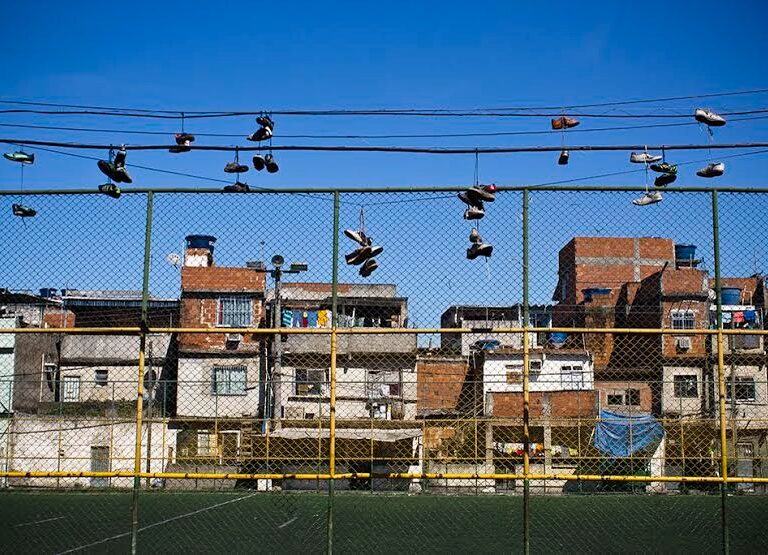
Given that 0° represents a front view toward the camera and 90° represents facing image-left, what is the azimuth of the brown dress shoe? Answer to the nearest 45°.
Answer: approximately 270°

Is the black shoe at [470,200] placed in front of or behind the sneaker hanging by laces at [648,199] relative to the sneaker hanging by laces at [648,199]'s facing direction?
in front

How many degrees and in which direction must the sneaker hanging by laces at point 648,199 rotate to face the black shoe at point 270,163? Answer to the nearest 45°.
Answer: approximately 45° to its right

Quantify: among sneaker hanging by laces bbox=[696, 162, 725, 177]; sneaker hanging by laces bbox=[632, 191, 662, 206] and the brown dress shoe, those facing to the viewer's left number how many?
2

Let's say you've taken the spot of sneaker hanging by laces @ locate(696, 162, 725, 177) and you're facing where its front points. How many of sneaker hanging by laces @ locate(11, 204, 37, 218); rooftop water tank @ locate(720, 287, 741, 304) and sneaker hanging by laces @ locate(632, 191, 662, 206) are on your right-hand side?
1

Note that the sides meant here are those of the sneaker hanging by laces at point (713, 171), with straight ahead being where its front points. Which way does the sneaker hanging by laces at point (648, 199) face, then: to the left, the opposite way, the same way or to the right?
the same way

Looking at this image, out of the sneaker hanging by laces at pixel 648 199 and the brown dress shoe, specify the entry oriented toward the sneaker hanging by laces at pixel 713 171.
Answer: the brown dress shoe

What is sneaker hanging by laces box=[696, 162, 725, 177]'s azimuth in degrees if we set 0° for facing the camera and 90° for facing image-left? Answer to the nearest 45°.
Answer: approximately 90°

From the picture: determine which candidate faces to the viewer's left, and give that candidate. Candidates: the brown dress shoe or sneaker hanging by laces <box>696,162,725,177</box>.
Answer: the sneaker hanging by laces

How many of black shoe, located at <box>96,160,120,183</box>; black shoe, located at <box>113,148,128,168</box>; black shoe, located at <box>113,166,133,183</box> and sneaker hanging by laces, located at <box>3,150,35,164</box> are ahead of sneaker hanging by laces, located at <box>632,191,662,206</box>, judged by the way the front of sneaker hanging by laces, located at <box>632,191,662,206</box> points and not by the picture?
4

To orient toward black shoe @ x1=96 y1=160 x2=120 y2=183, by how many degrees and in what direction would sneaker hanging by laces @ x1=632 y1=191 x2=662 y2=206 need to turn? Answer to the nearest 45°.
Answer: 0° — it already faces it

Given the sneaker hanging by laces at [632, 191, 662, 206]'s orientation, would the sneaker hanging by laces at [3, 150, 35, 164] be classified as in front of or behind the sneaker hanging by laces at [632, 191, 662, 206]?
in front

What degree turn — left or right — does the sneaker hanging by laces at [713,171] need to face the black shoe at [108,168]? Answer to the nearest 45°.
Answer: approximately 45° to its left

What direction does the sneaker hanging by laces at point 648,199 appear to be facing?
to the viewer's left
